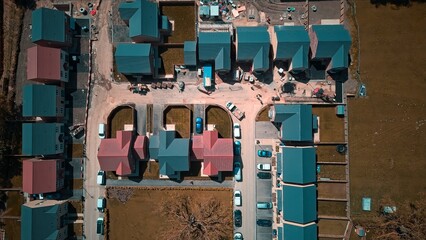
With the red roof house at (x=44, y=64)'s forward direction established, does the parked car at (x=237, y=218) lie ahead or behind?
ahead

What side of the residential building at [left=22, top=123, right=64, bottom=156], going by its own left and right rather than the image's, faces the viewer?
right

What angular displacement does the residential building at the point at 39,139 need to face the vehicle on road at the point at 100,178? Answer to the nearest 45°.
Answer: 0° — it already faces it

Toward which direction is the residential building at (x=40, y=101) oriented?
to the viewer's right

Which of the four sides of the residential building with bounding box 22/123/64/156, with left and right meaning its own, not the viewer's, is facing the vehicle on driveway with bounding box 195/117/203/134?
front

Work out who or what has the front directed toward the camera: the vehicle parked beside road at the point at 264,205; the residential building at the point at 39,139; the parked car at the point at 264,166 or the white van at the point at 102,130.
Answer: the white van

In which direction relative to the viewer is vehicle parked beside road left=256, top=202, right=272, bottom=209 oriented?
to the viewer's right
